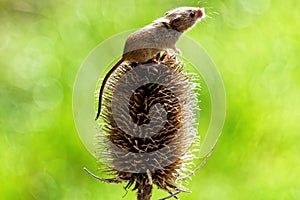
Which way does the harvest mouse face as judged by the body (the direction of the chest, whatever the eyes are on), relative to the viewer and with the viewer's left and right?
facing to the right of the viewer
